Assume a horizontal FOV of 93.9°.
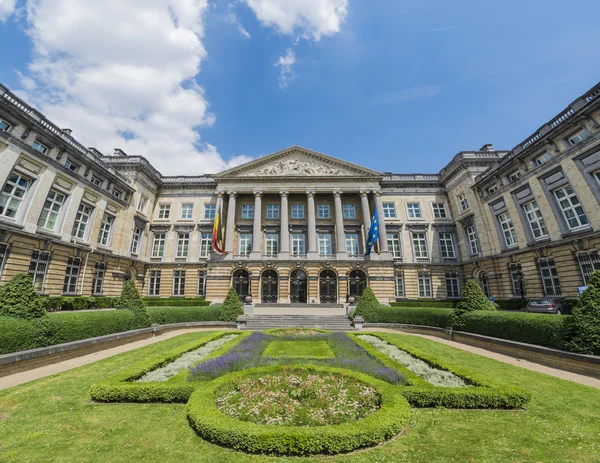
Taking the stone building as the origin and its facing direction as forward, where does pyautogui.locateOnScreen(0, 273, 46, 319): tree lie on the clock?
The tree is roughly at 1 o'clock from the stone building.

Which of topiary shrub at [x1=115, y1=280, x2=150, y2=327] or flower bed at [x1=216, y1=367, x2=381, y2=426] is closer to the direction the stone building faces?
the flower bed

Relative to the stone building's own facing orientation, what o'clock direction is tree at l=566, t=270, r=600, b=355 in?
The tree is roughly at 11 o'clock from the stone building.

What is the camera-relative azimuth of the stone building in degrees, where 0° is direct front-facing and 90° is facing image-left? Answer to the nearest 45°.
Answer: approximately 0°

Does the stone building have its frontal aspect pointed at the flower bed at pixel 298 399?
yes

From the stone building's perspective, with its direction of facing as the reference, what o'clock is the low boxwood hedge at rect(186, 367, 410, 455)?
The low boxwood hedge is roughly at 12 o'clock from the stone building.
